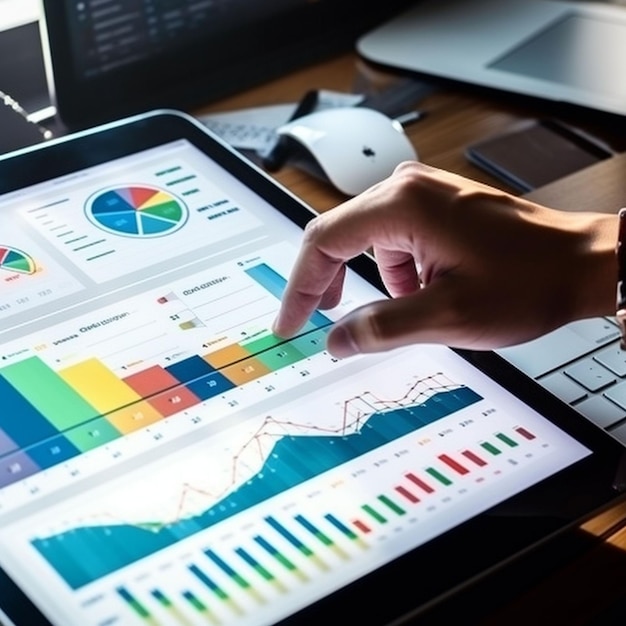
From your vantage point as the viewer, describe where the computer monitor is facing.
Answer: facing the viewer and to the right of the viewer

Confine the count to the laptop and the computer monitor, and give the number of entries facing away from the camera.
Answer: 0

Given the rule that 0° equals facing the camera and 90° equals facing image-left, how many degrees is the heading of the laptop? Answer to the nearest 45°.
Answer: approximately 45°
